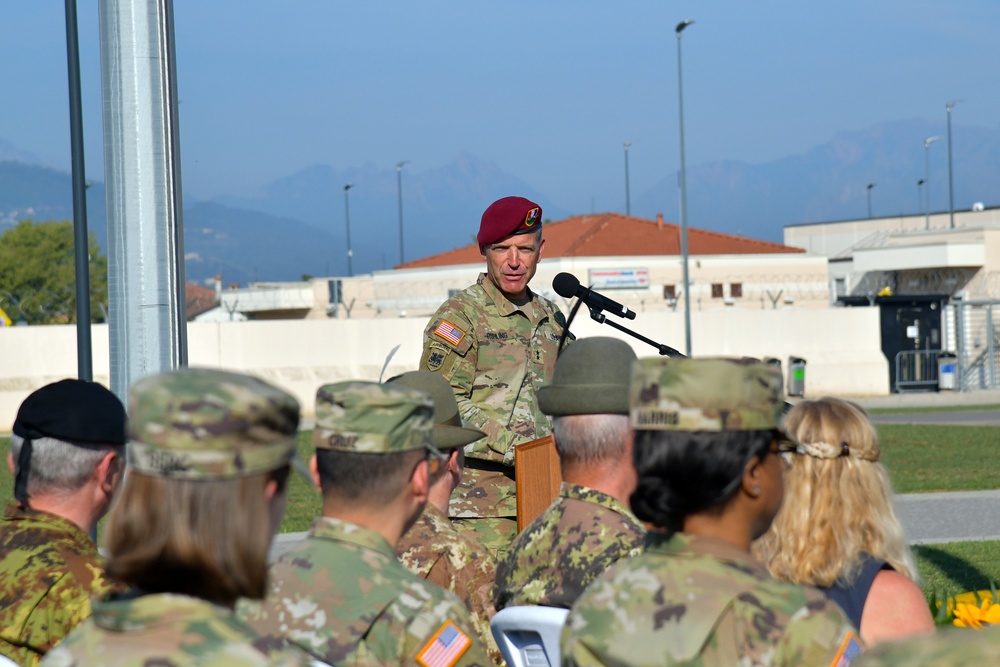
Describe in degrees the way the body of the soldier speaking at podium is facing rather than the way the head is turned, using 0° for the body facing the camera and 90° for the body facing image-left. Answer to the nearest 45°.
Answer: approximately 315°

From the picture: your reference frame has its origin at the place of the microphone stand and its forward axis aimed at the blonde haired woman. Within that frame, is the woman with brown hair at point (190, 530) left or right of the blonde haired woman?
right

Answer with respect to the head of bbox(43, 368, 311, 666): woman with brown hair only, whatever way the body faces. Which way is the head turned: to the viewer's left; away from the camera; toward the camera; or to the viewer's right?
away from the camera

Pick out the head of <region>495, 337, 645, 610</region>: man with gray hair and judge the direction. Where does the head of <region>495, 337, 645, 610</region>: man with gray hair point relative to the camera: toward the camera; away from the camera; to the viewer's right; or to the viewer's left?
away from the camera

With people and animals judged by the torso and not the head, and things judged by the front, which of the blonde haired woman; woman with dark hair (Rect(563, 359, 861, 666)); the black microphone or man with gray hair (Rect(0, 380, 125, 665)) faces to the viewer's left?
the black microphone

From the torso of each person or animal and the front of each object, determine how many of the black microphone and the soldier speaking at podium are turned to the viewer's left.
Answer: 1

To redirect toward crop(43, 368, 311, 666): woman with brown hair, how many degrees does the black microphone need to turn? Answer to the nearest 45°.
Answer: approximately 90° to its left

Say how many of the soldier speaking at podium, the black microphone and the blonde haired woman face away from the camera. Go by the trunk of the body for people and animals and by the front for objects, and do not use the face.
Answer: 1

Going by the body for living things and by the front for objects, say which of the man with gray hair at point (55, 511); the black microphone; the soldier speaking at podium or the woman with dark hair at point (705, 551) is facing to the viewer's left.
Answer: the black microphone

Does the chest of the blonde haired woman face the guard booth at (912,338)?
yes

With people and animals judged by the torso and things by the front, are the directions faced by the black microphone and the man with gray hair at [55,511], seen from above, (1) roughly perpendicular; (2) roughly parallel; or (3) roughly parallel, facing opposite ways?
roughly perpendicular

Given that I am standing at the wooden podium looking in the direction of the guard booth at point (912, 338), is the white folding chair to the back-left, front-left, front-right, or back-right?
back-right

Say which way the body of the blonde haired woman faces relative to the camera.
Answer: away from the camera

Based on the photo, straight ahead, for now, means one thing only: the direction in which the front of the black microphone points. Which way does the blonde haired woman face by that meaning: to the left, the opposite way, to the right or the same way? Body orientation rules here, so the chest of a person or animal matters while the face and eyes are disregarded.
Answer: to the right

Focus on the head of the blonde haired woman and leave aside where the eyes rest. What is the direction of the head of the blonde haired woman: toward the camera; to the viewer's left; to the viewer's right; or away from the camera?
away from the camera

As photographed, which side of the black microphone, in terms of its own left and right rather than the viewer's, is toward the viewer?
left

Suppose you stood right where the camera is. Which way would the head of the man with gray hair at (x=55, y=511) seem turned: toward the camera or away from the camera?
away from the camera
